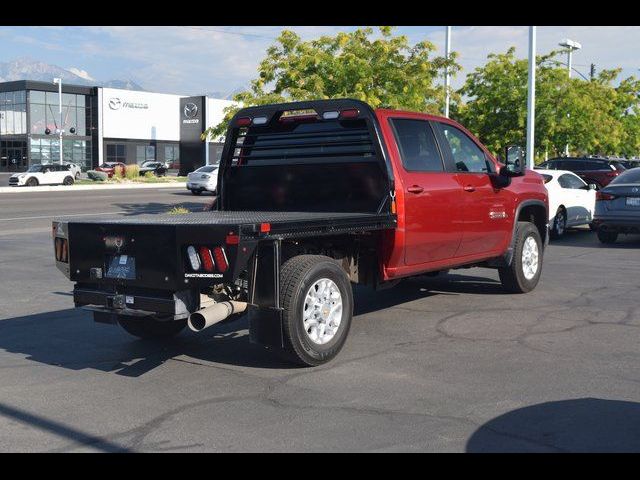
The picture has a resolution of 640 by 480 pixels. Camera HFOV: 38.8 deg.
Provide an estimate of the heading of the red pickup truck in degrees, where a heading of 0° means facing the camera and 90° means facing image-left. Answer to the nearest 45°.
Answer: approximately 225°

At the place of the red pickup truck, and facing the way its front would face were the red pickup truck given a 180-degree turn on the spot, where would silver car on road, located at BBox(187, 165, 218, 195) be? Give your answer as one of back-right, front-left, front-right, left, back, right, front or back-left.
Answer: back-right

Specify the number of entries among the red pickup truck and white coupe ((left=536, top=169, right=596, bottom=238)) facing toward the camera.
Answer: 0

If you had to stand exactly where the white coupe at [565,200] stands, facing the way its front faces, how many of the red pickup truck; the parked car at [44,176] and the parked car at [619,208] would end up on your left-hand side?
1

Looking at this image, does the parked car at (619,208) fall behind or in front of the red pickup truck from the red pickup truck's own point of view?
in front

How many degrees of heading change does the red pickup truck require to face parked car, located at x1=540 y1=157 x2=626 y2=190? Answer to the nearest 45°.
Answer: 0° — it already faces it

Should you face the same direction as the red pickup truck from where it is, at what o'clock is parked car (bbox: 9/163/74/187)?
The parked car is roughly at 10 o'clock from the red pickup truck.

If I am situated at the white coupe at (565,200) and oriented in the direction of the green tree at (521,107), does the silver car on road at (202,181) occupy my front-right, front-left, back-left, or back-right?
front-left

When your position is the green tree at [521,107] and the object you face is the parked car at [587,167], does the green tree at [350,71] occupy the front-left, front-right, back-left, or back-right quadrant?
back-right
